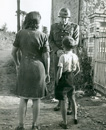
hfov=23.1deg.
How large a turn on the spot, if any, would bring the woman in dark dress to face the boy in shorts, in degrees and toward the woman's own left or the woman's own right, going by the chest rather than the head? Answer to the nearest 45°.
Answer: approximately 45° to the woman's own right

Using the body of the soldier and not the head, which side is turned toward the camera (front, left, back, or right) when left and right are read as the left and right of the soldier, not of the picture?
front

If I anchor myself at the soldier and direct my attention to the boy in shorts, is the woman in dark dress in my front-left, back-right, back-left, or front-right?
front-right

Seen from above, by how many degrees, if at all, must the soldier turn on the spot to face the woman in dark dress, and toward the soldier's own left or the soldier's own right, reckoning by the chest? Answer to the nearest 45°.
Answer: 0° — they already face them

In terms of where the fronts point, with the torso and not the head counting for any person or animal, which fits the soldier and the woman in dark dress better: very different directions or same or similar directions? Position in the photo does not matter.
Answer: very different directions

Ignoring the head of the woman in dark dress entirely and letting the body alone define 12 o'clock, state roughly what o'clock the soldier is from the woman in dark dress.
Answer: The soldier is roughly at 1 o'clock from the woman in dark dress.

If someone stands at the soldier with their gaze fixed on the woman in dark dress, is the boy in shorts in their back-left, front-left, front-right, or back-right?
front-left

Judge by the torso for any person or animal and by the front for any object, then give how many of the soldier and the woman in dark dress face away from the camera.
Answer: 1

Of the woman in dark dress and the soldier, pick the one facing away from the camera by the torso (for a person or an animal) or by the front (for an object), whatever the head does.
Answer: the woman in dark dress

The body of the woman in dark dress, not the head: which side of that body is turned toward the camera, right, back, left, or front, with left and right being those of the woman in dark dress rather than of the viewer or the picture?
back

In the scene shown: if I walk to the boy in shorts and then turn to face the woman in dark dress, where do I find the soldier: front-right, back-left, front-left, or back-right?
back-right

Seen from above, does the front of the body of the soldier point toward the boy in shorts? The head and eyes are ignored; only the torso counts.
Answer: yes
